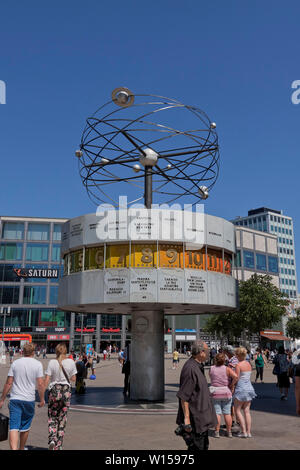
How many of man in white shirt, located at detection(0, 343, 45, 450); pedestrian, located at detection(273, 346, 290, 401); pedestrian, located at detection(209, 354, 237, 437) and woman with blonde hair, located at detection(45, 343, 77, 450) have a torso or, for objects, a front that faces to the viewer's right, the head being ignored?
0

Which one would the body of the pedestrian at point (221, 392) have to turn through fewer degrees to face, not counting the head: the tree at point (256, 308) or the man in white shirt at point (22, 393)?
the tree

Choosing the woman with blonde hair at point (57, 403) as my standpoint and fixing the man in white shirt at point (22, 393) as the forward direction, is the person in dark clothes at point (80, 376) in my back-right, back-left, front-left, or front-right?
back-right

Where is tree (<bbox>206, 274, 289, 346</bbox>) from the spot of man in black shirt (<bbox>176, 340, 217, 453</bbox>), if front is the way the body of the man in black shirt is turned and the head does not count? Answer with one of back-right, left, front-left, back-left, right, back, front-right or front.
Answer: left

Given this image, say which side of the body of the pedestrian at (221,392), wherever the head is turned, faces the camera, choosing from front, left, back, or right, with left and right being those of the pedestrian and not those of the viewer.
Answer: back

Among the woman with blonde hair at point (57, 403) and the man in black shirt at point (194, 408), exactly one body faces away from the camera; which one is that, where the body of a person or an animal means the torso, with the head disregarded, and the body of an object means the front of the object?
the woman with blonde hair

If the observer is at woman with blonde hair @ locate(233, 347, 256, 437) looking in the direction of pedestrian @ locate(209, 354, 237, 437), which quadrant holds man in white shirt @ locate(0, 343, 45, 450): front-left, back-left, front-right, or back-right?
front-left

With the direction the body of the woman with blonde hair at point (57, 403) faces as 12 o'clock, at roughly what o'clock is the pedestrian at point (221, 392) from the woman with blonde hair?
The pedestrian is roughly at 2 o'clock from the woman with blonde hair.

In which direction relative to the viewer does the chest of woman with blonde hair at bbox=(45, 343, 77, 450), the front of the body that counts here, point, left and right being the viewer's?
facing away from the viewer
